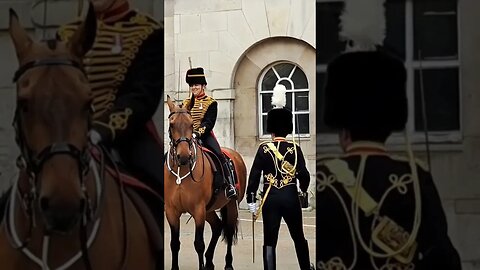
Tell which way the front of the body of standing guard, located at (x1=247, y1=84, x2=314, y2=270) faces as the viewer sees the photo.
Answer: away from the camera

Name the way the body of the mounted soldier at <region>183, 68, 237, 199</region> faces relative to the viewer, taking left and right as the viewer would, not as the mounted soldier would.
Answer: facing the viewer and to the left of the viewer

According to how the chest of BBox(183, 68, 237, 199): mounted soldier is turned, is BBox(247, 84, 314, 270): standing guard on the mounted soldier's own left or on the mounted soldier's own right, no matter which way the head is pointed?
on the mounted soldier's own left

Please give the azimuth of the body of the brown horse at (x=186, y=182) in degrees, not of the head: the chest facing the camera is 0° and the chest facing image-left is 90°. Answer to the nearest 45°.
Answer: approximately 45°
